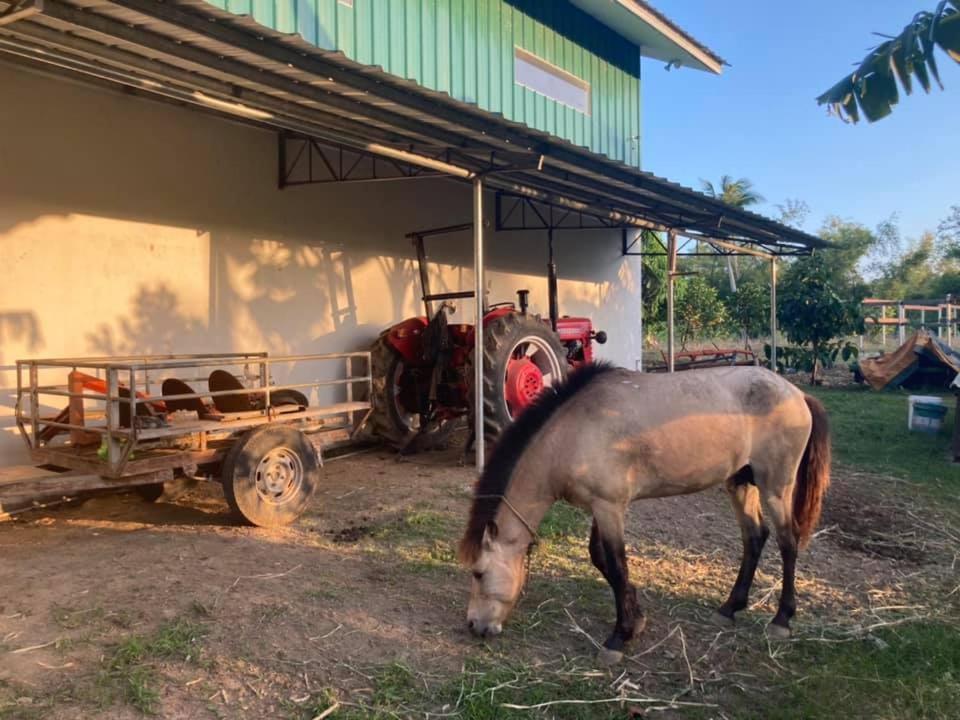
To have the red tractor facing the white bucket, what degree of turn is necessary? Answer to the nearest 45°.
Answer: approximately 45° to its right

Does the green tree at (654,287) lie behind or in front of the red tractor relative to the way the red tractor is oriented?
in front

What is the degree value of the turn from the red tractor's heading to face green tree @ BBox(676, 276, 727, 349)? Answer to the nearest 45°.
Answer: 0° — it already faces it

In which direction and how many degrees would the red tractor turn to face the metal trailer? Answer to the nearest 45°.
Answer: approximately 180°

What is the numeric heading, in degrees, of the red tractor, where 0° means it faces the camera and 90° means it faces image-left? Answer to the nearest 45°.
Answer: approximately 225°

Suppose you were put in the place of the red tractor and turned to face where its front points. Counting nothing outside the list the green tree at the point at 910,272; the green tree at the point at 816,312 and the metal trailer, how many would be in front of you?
2

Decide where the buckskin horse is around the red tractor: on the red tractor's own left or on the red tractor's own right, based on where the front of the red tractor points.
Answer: on the red tractor's own right

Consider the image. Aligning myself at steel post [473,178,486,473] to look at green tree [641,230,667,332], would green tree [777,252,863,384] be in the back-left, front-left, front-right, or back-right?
front-right

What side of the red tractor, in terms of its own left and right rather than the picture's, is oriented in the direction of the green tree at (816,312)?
front

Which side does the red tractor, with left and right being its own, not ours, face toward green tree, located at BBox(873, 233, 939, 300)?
front

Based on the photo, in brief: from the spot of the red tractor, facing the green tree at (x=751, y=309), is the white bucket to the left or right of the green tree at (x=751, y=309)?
right
